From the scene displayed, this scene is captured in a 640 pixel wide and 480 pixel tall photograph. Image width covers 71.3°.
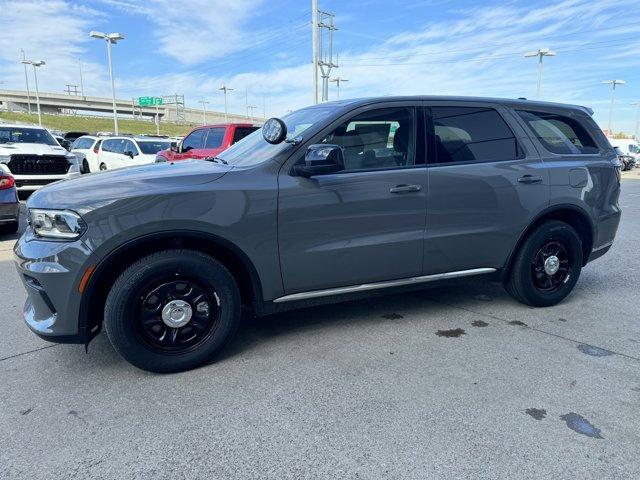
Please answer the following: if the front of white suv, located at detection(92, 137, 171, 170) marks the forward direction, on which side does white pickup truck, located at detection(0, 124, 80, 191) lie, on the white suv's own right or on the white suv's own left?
on the white suv's own right

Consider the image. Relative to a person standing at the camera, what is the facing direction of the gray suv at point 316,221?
facing the viewer and to the left of the viewer

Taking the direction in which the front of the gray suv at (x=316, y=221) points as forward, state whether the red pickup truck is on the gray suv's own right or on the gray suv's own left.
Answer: on the gray suv's own right

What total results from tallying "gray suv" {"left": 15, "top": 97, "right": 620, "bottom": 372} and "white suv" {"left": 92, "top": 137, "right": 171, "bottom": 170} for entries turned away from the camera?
0

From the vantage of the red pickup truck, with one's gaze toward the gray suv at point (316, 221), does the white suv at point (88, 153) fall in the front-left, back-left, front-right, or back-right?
back-right

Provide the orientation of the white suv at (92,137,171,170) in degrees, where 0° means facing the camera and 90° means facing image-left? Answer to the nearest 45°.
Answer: approximately 315°
